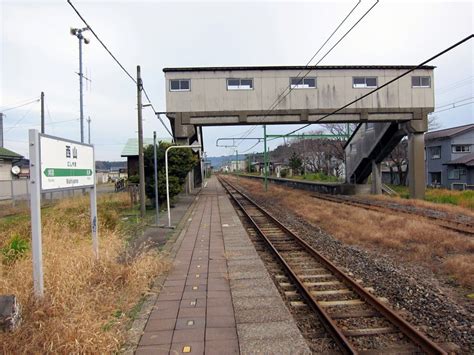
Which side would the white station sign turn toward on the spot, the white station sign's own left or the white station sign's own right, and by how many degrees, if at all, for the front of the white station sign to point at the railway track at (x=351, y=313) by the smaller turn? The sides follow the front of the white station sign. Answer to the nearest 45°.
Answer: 0° — it already faces it

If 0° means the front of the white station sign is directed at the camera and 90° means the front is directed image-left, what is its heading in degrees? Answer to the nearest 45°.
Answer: approximately 315°

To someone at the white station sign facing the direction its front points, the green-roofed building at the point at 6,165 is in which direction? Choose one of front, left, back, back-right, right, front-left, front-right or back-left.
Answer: back-left

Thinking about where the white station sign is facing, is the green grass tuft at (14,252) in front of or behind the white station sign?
behind

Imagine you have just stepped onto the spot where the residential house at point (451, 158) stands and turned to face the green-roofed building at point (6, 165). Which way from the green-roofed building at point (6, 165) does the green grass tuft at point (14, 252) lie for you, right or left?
left
